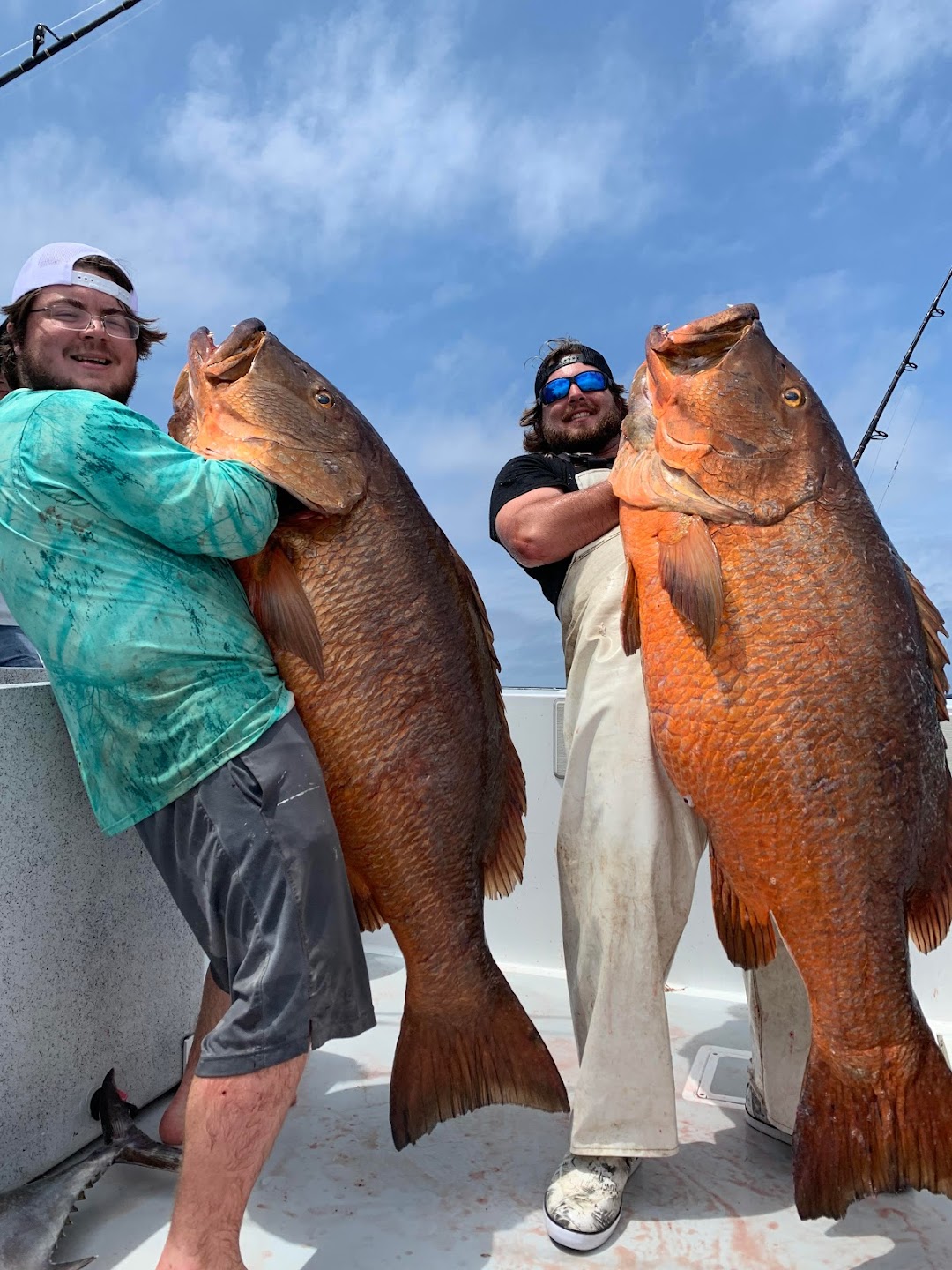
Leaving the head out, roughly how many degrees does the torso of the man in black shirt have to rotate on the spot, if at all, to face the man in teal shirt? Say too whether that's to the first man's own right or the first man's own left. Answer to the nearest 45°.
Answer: approximately 45° to the first man's own right

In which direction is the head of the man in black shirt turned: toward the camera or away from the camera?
toward the camera

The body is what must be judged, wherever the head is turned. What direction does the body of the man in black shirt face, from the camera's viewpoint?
toward the camera

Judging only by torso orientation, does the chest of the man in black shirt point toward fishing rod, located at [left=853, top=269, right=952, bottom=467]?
no

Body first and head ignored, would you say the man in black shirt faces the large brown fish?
no

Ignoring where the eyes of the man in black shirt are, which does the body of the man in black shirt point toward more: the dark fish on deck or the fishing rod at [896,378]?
the dark fish on deck

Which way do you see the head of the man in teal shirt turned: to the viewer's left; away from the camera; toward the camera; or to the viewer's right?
toward the camera
